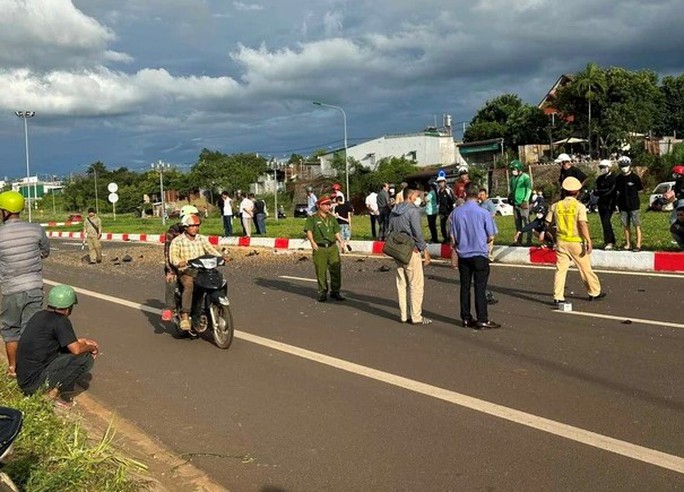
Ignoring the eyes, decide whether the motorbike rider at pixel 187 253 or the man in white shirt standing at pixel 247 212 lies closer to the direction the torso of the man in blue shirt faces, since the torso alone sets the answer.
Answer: the man in white shirt standing

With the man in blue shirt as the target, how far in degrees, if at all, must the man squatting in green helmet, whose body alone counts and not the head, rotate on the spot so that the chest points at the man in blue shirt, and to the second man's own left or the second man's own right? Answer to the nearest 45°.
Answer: approximately 45° to the second man's own right

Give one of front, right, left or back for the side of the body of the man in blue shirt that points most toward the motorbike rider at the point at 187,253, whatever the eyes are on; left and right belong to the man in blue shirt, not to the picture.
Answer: left

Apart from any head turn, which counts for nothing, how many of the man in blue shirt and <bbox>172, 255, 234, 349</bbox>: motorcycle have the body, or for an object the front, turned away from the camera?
1

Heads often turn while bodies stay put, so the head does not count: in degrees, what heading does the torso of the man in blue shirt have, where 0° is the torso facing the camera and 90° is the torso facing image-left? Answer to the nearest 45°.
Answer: approximately 180°

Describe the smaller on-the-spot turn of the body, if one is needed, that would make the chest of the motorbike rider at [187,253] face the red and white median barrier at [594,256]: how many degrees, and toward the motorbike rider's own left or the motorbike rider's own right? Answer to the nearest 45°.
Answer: approximately 90° to the motorbike rider's own left

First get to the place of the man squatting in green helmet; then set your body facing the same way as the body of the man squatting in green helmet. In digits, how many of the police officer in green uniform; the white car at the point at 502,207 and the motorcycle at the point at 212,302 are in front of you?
3

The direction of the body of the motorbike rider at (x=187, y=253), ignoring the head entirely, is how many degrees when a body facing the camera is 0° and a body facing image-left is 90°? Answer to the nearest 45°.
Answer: approximately 315°

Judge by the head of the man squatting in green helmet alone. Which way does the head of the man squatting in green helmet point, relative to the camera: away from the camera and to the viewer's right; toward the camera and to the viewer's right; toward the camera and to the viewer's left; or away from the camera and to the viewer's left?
away from the camera and to the viewer's right

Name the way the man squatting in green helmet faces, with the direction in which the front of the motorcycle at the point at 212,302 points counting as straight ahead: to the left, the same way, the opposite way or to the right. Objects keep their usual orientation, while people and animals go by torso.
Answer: to the left

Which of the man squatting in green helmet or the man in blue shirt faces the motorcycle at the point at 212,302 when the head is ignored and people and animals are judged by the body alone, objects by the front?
the man squatting in green helmet

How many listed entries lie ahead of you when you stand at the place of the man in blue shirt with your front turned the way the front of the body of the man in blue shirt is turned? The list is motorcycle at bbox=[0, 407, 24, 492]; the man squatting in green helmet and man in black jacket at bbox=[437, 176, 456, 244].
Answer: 1
